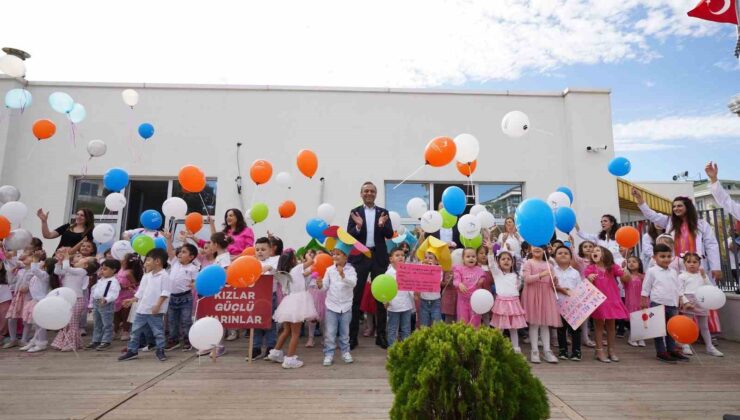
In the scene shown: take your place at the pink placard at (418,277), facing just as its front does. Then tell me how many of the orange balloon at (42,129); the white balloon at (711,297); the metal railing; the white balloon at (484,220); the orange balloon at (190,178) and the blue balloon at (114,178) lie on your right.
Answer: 3

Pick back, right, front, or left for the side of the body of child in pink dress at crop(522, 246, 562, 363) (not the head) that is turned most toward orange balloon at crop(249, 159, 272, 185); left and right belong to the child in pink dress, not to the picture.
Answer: right

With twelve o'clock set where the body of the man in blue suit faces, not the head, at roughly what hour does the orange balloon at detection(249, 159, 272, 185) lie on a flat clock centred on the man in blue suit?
The orange balloon is roughly at 4 o'clock from the man in blue suit.

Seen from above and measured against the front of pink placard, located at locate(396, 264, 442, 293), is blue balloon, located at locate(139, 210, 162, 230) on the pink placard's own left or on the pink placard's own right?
on the pink placard's own right

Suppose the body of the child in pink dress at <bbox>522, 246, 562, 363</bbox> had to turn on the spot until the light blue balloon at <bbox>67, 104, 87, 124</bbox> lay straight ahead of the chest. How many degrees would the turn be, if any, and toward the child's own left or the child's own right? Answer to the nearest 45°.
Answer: approximately 90° to the child's own right
